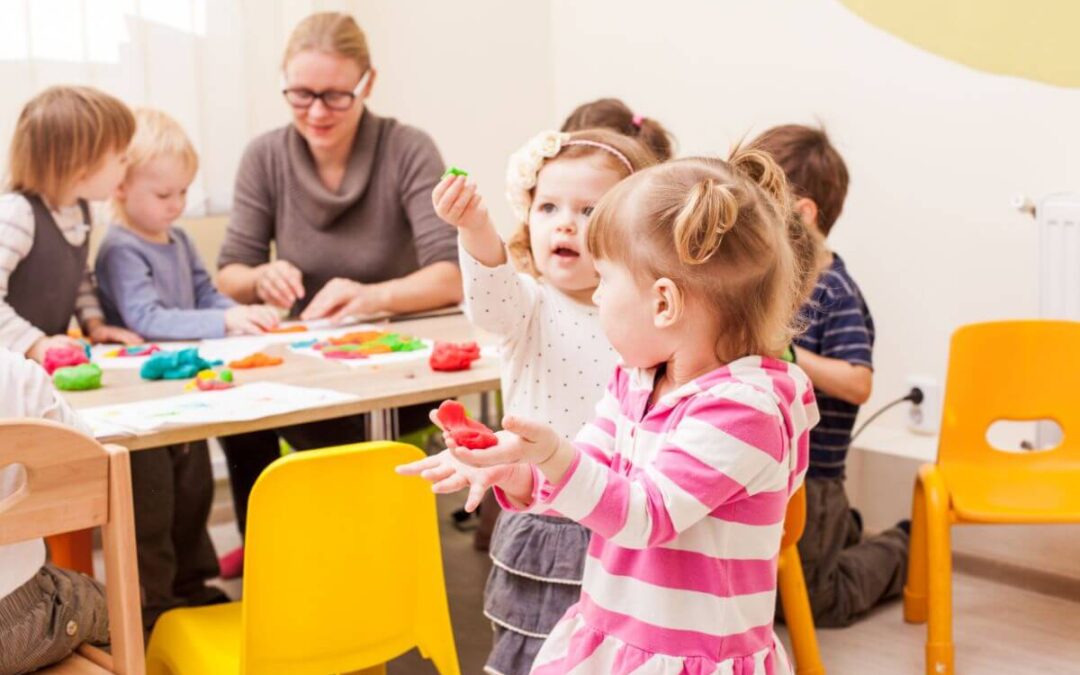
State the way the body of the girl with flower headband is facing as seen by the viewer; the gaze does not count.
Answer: toward the camera

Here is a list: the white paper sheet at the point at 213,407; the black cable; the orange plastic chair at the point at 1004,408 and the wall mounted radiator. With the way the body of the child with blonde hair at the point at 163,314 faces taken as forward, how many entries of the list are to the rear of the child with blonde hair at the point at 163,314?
0

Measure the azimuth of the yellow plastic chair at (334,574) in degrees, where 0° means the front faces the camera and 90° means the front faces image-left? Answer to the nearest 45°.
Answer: approximately 135°

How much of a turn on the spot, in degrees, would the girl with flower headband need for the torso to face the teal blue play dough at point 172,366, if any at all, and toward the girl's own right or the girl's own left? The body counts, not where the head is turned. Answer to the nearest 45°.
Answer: approximately 135° to the girl's own right

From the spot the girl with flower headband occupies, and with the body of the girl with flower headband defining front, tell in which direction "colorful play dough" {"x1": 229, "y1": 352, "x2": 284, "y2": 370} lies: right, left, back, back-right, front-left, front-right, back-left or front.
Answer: back-right

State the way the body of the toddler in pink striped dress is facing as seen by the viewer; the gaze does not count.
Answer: to the viewer's left

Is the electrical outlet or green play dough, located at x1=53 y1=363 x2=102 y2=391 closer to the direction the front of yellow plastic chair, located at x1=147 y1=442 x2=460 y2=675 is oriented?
the green play dough

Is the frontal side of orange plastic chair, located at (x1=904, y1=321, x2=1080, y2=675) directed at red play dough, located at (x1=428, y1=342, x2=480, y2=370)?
no

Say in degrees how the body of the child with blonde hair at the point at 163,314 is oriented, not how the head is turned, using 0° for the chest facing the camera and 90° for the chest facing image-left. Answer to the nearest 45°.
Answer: approximately 315°

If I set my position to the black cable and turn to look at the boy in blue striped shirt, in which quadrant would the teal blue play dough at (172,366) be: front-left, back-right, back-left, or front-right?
front-right

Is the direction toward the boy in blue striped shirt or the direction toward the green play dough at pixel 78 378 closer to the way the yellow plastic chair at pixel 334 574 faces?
the green play dough

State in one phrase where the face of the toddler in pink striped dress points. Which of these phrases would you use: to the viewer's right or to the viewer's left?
to the viewer's left

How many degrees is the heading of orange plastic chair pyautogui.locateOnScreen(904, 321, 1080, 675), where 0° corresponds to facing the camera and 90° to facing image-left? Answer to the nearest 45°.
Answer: approximately 0°
